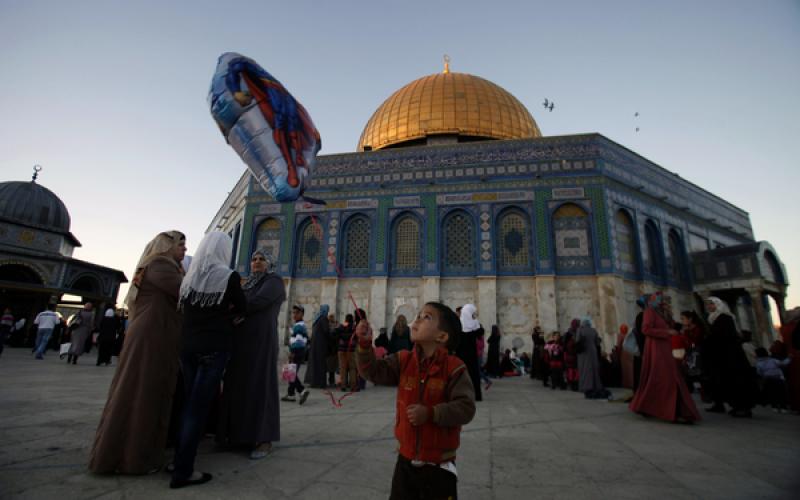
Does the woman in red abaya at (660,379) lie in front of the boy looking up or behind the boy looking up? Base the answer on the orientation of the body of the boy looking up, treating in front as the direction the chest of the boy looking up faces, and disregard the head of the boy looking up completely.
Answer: behind

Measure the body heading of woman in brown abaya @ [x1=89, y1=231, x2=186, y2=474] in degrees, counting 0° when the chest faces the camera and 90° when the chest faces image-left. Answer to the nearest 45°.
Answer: approximately 270°

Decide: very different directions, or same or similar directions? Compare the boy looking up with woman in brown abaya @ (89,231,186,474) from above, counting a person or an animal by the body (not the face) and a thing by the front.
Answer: very different directions

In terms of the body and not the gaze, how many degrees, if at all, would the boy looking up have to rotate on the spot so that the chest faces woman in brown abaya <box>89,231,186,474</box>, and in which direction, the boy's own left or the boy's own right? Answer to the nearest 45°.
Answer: approximately 90° to the boy's own right

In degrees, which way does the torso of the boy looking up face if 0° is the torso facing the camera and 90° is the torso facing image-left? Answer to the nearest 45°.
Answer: approximately 45°

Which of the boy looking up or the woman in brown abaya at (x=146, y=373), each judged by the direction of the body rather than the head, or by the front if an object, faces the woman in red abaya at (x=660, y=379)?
the woman in brown abaya at (x=146, y=373)

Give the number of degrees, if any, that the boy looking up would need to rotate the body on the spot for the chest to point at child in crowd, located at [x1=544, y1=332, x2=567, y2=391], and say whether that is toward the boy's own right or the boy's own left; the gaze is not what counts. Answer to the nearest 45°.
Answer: approximately 180°

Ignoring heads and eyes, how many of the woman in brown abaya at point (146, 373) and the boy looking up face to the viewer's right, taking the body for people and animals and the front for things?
1

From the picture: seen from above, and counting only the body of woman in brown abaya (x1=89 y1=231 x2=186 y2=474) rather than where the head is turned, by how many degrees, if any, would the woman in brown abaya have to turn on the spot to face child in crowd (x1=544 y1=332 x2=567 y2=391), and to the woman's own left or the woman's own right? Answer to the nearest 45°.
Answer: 0° — they already face them
